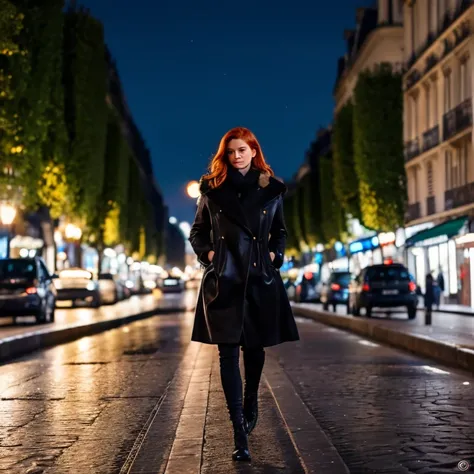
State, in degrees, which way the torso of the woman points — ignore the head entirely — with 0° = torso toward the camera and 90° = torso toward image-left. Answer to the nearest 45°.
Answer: approximately 0°

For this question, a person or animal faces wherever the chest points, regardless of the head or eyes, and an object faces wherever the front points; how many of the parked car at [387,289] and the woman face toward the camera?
1

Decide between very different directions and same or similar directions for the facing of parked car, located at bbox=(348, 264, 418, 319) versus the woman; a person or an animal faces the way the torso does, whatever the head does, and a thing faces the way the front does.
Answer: very different directions

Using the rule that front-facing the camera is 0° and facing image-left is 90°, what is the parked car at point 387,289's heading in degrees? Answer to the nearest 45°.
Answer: approximately 180°

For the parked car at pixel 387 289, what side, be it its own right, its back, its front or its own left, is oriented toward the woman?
back

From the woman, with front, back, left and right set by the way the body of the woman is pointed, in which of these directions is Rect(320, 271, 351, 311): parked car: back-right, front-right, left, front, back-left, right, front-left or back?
back
